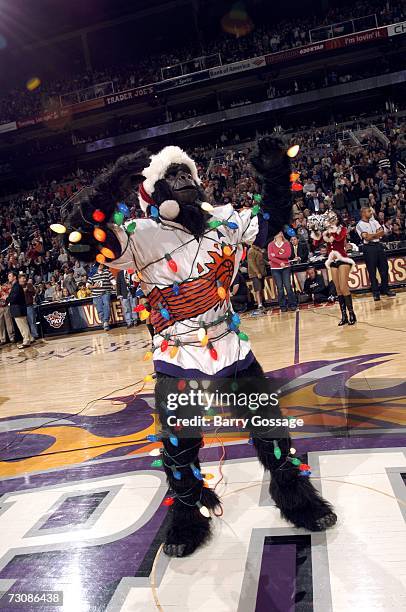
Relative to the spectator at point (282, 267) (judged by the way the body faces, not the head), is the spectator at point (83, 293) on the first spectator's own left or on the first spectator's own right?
on the first spectator's own right

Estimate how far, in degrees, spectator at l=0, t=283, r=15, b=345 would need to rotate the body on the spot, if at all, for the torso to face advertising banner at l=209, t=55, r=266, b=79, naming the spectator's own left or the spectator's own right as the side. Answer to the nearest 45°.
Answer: approximately 135° to the spectator's own left

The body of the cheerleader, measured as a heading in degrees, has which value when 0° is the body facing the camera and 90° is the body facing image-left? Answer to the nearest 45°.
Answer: approximately 45°

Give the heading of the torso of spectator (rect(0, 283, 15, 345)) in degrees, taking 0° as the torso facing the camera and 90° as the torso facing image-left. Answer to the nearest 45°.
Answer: approximately 0°

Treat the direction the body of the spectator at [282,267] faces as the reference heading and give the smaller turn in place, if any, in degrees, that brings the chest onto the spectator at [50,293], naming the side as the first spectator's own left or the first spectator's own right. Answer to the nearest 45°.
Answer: approximately 135° to the first spectator's own right

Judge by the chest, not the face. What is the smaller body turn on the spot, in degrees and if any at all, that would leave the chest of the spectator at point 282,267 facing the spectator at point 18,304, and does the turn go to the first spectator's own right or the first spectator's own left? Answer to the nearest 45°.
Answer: approximately 90° to the first spectator's own right

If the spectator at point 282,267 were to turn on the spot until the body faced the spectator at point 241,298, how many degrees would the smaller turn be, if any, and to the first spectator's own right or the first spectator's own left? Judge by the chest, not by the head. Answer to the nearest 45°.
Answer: approximately 135° to the first spectator's own right

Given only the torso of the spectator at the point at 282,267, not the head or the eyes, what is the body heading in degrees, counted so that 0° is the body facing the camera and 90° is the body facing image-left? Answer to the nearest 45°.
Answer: approximately 0°

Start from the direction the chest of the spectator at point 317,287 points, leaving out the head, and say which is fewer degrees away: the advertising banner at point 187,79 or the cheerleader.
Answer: the cheerleader

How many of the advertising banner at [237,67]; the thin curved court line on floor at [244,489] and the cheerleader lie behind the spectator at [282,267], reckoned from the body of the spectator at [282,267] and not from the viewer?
1

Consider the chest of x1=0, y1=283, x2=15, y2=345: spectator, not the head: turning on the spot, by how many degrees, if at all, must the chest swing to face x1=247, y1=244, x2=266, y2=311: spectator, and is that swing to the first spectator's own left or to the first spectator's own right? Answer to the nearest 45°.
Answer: approximately 45° to the first spectator's own left
